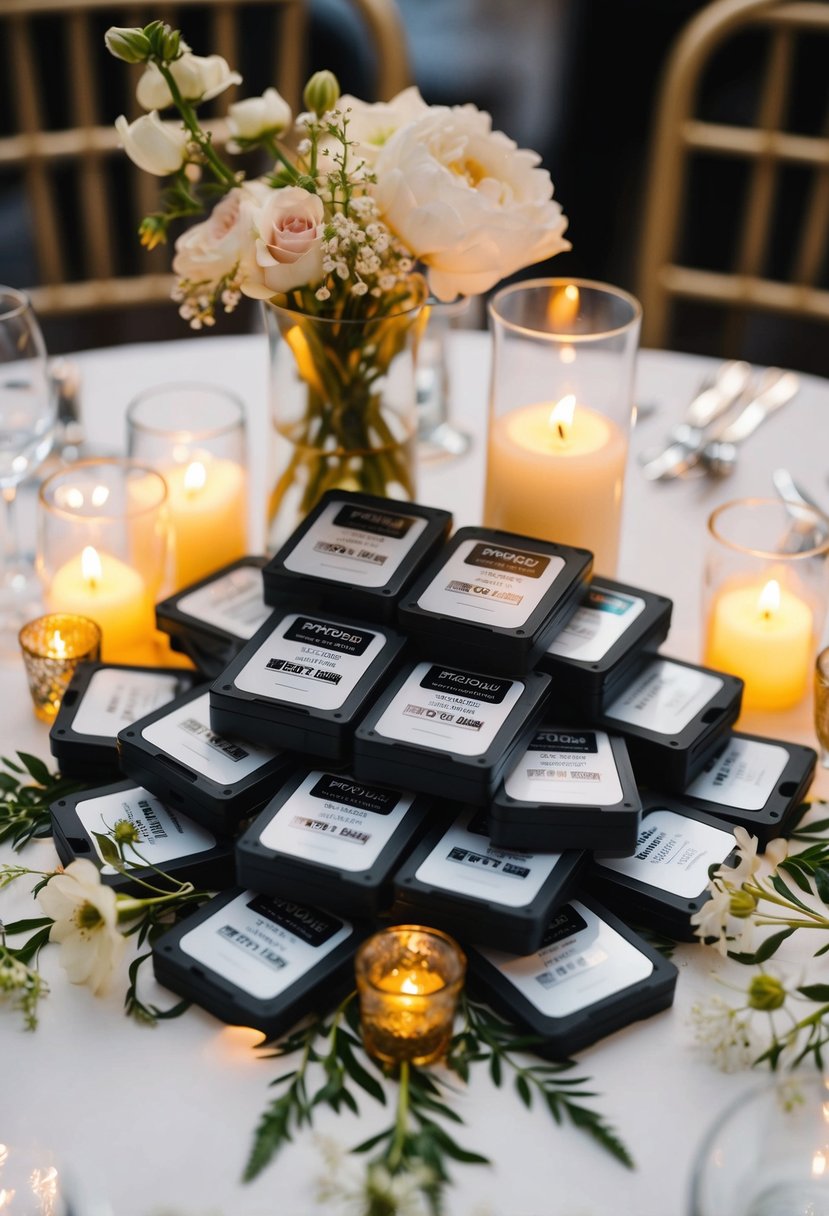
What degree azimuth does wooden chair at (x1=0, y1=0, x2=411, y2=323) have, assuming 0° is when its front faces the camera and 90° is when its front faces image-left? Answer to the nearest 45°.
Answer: approximately 0°

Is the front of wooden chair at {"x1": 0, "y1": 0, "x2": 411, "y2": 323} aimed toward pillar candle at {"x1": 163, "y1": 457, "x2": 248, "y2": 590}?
yes

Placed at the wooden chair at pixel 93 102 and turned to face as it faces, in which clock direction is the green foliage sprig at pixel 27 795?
The green foliage sprig is roughly at 12 o'clock from the wooden chair.

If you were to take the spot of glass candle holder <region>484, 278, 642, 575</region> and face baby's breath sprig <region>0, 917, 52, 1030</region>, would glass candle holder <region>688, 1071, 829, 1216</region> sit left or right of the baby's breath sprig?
left

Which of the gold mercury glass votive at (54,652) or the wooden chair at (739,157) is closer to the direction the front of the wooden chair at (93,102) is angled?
the gold mercury glass votive

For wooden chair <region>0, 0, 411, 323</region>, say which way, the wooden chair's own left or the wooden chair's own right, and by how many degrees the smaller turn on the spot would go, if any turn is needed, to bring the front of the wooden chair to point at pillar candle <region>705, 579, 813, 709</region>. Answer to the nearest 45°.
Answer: approximately 45° to the wooden chair's own left

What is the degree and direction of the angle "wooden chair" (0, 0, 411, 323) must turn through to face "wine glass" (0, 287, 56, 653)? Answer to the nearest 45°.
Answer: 0° — it already faces it
